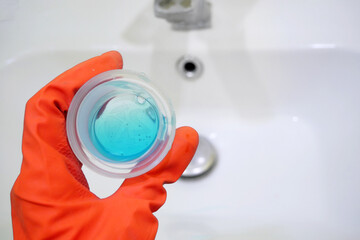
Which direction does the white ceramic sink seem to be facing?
toward the camera
